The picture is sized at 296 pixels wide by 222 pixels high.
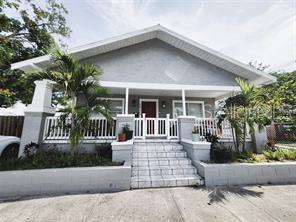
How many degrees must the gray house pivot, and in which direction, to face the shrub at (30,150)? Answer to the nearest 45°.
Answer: approximately 90° to its right

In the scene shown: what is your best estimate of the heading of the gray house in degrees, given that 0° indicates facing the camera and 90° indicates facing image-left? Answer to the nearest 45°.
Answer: approximately 0°

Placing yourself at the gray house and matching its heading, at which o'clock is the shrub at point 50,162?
The shrub is roughly at 2 o'clock from the gray house.

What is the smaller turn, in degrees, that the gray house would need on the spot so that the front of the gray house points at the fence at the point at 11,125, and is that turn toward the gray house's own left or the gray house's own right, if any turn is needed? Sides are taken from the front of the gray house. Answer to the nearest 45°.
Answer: approximately 90° to the gray house's own right

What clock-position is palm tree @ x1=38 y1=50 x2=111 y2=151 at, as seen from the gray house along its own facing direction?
The palm tree is roughly at 2 o'clock from the gray house.

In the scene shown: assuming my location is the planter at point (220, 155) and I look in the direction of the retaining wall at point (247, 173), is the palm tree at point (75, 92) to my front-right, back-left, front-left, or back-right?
back-right
